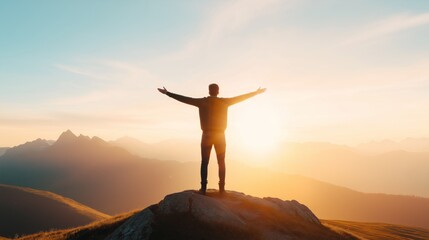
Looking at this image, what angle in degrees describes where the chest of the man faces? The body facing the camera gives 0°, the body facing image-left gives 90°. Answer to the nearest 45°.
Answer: approximately 180°
